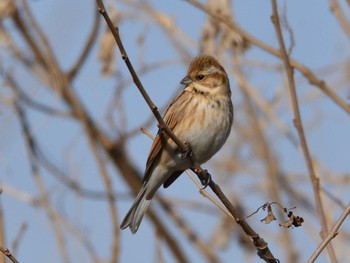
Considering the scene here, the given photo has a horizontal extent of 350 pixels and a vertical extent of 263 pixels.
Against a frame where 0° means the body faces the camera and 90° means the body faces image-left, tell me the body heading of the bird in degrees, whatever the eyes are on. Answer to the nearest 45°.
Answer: approximately 315°

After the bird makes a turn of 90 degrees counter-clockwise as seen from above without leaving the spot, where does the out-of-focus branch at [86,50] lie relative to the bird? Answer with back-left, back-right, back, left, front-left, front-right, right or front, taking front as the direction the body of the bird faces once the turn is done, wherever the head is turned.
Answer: left

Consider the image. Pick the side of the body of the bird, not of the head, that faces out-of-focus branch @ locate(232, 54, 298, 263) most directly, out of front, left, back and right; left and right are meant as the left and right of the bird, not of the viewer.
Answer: left
